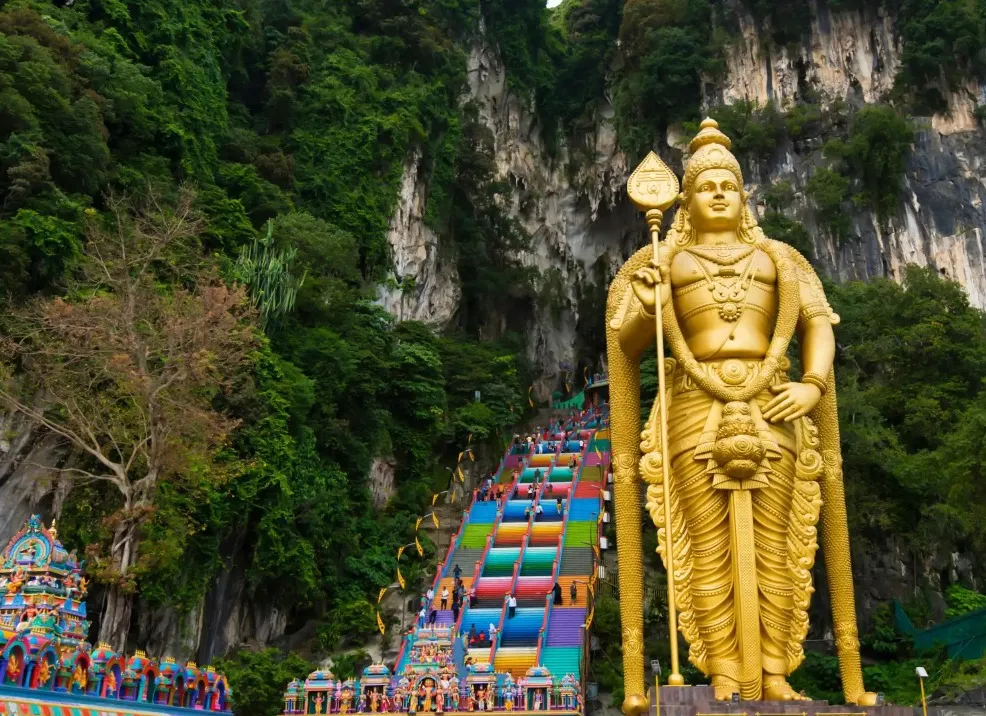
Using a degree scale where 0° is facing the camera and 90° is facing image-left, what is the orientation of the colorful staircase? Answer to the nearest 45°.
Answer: approximately 0°

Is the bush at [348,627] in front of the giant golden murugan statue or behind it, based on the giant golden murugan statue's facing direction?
behind

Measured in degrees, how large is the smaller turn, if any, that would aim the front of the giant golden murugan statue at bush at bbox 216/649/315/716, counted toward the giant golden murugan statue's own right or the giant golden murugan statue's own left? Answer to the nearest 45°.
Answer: approximately 135° to the giant golden murugan statue's own right

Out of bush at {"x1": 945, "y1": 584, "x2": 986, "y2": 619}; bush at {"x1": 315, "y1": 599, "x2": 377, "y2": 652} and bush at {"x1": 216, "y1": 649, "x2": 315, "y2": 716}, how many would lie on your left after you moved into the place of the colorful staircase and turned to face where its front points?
1

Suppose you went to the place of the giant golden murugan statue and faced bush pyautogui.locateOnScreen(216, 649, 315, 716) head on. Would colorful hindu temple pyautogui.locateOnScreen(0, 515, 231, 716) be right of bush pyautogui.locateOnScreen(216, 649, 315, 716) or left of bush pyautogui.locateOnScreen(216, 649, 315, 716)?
left

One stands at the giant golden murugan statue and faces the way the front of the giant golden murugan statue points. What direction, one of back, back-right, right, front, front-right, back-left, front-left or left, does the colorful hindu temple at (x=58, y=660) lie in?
right

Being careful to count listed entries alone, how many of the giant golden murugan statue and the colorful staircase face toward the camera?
2

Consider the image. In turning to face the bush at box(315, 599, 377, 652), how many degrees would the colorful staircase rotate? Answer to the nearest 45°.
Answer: approximately 90° to its right

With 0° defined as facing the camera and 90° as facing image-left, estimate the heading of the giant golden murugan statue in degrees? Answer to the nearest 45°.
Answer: approximately 0°

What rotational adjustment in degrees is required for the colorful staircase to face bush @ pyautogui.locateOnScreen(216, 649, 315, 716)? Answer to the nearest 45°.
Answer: approximately 45° to its right
